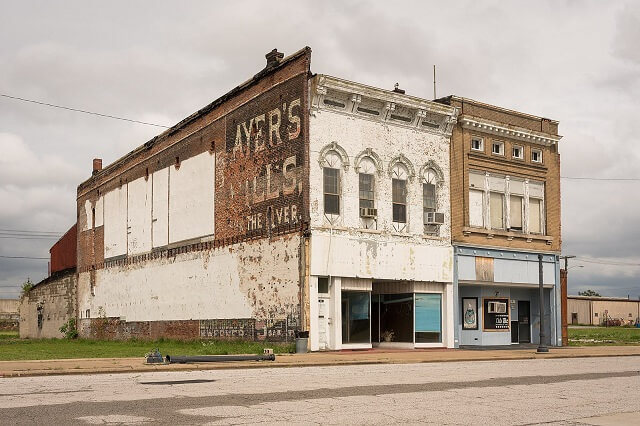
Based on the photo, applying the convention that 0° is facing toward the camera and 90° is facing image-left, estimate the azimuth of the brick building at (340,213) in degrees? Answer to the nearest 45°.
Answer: approximately 315°

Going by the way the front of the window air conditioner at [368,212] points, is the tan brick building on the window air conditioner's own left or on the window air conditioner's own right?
on the window air conditioner's own left

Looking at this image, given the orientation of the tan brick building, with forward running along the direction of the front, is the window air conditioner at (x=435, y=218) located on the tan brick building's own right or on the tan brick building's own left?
on the tan brick building's own right

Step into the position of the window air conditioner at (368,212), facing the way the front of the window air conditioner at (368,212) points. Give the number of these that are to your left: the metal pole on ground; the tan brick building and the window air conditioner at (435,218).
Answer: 2

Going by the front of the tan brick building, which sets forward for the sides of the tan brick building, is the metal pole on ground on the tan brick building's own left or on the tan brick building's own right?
on the tan brick building's own right

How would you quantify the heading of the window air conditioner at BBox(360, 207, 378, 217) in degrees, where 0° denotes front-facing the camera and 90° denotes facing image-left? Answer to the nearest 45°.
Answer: approximately 315°

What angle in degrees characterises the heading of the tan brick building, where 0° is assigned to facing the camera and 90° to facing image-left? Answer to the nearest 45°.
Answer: approximately 315°

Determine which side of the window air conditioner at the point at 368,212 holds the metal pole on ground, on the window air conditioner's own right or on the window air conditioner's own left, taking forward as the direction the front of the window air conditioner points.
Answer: on the window air conditioner's own right
